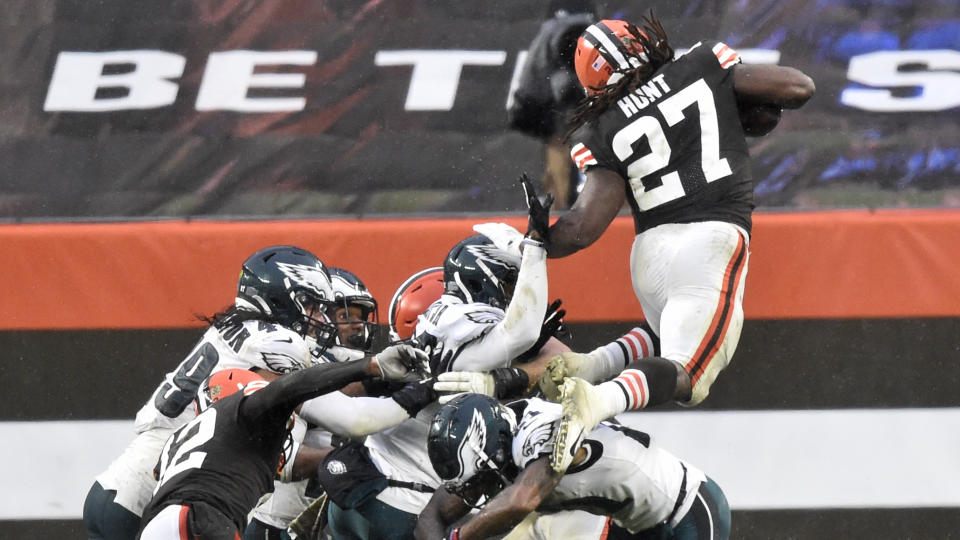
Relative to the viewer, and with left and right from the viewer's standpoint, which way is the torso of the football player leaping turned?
facing away from the viewer and to the right of the viewer

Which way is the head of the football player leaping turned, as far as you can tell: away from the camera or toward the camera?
away from the camera
